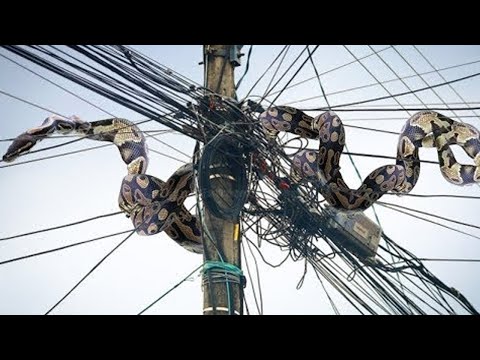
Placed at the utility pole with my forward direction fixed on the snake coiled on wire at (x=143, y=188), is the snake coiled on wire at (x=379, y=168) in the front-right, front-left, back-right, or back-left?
back-right

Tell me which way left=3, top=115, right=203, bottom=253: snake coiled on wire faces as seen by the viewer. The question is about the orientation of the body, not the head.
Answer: to the viewer's left

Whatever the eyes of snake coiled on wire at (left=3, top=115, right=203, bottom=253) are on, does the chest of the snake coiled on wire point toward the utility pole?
no

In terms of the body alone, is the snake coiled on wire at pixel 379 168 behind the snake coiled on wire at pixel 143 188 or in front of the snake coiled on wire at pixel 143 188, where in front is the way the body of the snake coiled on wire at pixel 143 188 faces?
behind
